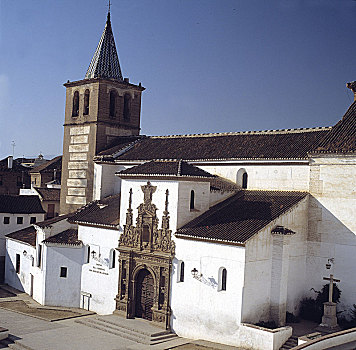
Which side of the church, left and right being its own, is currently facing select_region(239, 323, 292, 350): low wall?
left

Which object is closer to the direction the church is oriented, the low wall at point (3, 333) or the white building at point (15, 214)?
the low wall

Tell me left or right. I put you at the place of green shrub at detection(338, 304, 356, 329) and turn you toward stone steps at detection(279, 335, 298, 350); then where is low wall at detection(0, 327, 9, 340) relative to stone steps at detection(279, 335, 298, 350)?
right

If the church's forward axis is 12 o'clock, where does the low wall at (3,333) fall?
The low wall is roughly at 1 o'clock from the church.

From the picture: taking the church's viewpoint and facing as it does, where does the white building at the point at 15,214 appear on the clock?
The white building is roughly at 3 o'clock from the church.

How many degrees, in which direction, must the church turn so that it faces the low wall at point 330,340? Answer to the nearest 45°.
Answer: approximately 90° to its left

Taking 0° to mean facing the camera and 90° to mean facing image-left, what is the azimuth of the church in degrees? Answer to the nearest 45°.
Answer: approximately 45°

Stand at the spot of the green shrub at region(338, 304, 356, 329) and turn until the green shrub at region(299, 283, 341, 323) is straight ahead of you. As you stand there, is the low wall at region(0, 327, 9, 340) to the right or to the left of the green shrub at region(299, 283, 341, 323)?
left
